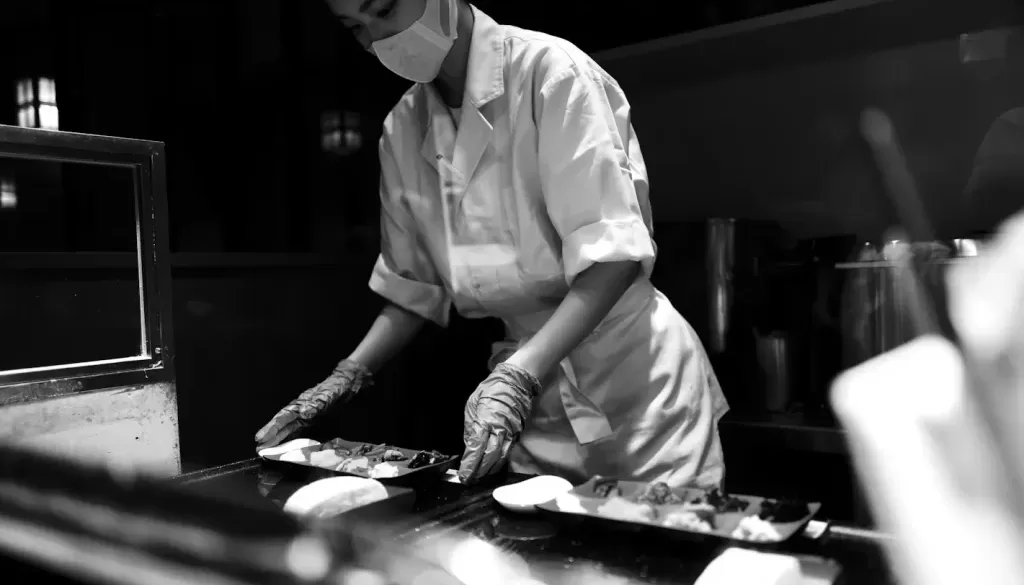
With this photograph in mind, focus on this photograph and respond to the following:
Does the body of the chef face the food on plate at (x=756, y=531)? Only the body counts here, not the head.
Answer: no

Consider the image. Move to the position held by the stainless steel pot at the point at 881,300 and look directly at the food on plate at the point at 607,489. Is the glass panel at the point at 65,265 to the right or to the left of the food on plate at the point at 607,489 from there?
right

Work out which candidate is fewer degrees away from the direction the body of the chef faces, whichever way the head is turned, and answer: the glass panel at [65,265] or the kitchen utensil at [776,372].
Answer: the glass panel

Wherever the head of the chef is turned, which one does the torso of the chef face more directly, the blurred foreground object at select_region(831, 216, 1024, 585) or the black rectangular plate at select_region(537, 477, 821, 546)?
the black rectangular plate

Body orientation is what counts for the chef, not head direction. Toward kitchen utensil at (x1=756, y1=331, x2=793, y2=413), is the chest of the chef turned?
no

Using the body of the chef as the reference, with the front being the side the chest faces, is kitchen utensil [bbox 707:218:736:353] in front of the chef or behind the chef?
behind

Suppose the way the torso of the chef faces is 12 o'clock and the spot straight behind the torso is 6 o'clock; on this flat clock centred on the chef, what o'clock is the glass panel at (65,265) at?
The glass panel is roughly at 2 o'clock from the chef.

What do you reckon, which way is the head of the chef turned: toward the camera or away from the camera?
toward the camera

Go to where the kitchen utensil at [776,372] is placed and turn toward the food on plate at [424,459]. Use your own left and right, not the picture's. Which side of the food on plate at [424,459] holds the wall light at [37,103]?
right

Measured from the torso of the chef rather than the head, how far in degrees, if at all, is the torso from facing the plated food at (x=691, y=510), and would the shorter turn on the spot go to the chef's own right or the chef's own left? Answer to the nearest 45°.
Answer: approximately 45° to the chef's own left

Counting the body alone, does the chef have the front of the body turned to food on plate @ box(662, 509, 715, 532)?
no

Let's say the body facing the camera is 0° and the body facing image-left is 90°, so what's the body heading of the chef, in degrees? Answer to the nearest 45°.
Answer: approximately 45°

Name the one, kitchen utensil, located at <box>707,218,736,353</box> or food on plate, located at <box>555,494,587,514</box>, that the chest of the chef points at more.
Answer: the food on plate

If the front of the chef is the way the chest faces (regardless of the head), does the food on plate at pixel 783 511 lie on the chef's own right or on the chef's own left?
on the chef's own left
